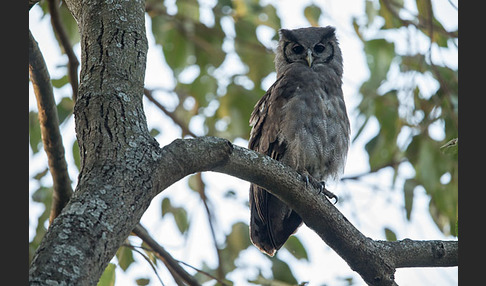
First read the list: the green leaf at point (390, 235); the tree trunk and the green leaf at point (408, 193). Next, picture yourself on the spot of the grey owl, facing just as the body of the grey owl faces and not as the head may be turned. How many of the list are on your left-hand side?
2

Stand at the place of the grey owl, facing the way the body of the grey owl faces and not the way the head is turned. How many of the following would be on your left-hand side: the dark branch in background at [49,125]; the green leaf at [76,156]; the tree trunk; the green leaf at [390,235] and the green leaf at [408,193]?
2

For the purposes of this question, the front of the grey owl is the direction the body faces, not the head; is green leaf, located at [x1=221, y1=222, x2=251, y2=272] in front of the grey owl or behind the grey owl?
behind

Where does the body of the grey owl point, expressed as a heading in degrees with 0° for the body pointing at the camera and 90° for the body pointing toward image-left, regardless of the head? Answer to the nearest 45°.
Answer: approximately 315°
